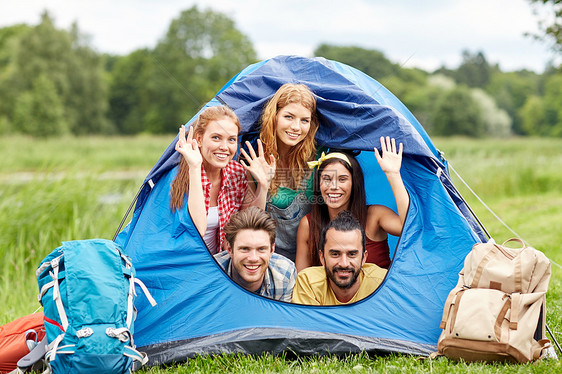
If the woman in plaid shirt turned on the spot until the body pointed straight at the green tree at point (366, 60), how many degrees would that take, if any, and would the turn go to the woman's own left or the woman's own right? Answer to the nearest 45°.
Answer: approximately 180°

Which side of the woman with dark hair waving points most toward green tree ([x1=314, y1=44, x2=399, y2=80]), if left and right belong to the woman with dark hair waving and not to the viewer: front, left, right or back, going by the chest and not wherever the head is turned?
back

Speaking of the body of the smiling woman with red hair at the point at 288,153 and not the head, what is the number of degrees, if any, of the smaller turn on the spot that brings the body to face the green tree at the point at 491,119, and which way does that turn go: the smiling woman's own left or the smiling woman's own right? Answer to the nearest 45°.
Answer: approximately 180°

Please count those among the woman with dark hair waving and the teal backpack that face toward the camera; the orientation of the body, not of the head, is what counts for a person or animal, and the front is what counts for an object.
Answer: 2

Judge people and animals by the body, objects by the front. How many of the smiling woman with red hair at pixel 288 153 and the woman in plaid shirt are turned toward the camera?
2

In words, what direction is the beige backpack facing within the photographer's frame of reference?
facing the viewer and to the left of the viewer

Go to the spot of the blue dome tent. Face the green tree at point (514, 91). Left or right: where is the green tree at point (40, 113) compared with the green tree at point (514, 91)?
left

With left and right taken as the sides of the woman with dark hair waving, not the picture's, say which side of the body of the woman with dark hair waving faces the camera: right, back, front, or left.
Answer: front

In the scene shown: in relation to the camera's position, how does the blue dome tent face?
facing the viewer

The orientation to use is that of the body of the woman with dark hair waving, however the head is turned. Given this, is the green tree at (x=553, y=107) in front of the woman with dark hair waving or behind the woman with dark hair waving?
behind

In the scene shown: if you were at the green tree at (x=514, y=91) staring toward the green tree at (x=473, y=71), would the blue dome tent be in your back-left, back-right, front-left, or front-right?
back-left

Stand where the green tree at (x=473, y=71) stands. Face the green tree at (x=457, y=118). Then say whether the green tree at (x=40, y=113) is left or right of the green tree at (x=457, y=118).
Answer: right
